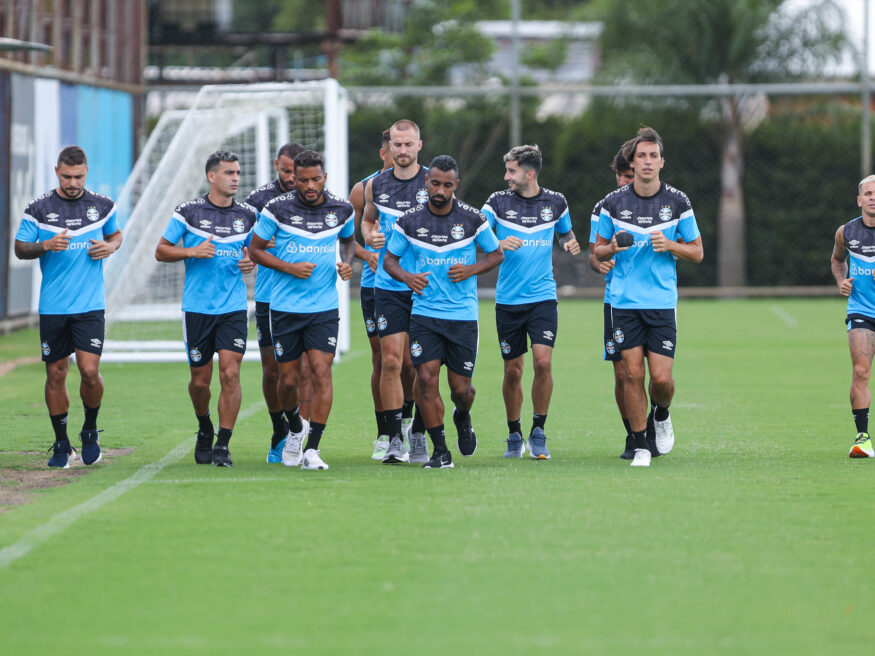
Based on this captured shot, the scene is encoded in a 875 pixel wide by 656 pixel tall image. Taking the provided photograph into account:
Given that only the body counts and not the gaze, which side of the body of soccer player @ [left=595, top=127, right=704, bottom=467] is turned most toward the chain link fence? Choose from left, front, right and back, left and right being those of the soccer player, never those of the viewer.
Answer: back

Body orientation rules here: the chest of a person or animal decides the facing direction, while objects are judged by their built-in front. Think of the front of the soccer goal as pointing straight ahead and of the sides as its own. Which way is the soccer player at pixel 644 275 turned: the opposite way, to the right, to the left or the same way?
to the right

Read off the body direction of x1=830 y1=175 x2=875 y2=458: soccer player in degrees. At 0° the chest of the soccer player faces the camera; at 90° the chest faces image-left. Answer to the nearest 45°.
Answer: approximately 0°

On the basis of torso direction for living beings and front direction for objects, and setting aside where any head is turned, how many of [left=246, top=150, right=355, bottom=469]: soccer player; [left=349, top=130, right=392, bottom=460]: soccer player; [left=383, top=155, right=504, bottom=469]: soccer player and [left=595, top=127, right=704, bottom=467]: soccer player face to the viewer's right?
0

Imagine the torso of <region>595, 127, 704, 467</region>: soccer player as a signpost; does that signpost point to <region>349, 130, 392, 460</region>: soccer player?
no

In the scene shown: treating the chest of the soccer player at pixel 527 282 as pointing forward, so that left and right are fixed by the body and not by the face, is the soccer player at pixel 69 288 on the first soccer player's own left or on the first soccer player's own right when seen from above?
on the first soccer player's own right

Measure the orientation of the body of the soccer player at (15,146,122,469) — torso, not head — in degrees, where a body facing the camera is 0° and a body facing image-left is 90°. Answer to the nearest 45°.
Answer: approximately 0°

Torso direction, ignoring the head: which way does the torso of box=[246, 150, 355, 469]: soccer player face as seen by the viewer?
toward the camera

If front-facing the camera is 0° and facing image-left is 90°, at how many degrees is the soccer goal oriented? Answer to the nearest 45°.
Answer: approximately 270°

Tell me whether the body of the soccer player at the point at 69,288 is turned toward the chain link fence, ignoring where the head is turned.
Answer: no

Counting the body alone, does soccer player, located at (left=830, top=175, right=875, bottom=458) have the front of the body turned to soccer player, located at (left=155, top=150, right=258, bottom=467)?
no

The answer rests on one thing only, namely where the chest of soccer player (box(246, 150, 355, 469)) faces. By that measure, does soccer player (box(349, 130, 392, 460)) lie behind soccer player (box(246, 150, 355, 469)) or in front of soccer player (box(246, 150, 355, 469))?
behind

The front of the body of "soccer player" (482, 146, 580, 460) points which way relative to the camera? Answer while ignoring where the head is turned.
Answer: toward the camera

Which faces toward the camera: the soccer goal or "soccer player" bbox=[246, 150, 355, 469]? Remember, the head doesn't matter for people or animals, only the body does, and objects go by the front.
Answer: the soccer player

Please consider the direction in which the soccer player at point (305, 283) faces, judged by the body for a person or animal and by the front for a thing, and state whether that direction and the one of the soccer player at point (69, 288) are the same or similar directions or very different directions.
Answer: same or similar directions

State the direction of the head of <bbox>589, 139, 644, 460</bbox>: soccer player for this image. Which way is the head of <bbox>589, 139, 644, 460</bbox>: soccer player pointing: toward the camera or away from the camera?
toward the camera
